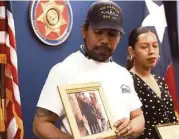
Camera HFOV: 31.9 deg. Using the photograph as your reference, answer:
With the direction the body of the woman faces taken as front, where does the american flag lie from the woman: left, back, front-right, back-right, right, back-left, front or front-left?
back-right

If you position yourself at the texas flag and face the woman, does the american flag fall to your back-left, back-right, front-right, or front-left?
front-right

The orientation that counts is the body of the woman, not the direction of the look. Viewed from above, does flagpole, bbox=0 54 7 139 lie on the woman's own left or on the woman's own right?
on the woman's own right

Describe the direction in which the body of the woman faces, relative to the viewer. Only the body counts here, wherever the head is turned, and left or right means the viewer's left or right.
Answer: facing the viewer and to the right of the viewer

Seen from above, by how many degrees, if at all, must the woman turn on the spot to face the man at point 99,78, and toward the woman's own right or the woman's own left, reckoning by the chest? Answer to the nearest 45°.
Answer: approximately 45° to the woman's own right

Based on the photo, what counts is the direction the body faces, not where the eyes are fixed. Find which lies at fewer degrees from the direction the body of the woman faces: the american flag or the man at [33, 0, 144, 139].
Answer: the man

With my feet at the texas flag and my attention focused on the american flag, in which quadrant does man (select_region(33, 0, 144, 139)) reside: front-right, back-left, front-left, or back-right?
front-left

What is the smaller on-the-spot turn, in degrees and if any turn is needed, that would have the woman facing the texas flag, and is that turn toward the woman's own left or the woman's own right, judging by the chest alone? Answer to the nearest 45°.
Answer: approximately 135° to the woman's own left
